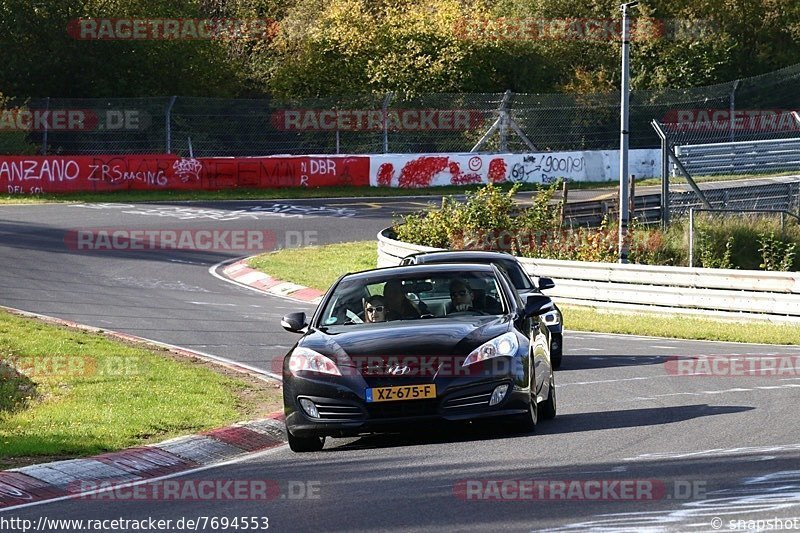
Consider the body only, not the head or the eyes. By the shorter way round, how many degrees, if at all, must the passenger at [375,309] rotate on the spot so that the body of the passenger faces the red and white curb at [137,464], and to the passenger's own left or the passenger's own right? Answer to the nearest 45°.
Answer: approximately 45° to the passenger's own right

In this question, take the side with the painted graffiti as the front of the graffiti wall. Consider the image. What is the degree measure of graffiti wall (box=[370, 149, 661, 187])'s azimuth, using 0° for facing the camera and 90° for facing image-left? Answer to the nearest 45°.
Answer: approximately 0°

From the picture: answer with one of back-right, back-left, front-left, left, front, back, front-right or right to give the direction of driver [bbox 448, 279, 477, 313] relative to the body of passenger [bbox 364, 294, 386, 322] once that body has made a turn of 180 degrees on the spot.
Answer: right

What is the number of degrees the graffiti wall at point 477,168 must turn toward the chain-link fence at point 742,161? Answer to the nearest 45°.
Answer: approximately 90° to its left

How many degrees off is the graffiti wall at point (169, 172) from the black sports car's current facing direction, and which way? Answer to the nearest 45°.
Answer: approximately 180°

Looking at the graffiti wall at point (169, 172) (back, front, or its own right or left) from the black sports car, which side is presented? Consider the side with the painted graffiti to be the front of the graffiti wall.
front

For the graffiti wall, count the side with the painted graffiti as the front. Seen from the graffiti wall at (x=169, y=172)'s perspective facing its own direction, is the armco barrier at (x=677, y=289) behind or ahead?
ahead

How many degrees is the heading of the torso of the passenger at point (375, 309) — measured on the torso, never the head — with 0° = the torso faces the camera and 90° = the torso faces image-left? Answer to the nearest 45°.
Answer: approximately 0°

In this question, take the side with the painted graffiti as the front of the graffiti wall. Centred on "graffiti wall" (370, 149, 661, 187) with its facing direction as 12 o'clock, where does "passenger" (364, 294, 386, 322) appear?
The passenger is roughly at 12 o'clock from the graffiti wall.

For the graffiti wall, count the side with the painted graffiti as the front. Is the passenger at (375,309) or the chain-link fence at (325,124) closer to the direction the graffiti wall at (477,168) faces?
the passenger

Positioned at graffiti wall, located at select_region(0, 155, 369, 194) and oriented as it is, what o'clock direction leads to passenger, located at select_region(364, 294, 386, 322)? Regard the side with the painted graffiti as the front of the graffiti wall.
The passenger is roughly at 12 o'clock from the graffiti wall.

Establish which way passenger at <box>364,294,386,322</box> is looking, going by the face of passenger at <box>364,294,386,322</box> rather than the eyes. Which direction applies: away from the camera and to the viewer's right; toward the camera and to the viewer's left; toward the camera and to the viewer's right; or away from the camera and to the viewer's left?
toward the camera and to the viewer's left

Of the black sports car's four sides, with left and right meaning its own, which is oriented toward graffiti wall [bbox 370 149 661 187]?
back

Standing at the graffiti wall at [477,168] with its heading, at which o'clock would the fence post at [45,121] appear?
The fence post is roughly at 2 o'clock from the graffiti wall.

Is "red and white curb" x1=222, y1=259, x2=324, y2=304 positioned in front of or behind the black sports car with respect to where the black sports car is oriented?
behind
